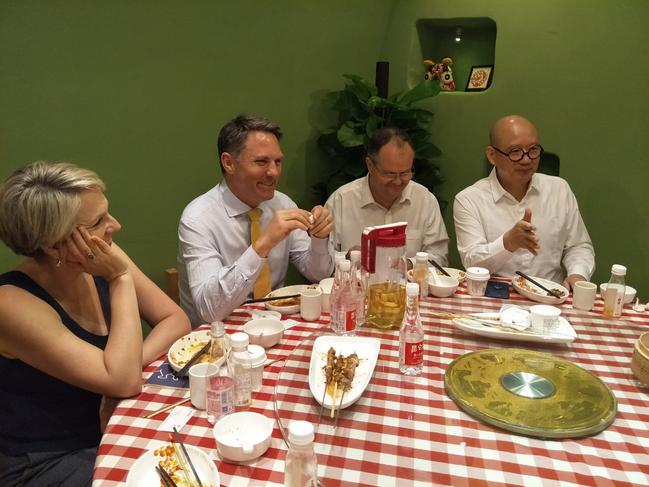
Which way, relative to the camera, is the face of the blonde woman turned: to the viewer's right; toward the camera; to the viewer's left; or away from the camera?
to the viewer's right

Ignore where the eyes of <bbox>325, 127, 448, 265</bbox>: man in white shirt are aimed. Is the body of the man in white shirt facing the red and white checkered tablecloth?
yes

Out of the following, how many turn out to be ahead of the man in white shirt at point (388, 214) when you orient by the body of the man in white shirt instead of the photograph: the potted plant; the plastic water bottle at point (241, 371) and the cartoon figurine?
1

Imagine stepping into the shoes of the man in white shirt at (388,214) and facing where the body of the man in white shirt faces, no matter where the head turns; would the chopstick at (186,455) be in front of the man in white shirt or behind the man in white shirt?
in front

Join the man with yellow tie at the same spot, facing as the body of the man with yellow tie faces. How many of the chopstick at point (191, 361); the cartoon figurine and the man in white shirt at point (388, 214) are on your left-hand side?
2

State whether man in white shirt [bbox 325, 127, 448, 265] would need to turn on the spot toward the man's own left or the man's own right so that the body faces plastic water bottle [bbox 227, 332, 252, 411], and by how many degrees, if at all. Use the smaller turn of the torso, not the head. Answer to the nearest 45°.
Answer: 0° — they already face it

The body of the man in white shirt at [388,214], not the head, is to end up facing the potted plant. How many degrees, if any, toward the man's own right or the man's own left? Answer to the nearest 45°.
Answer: approximately 180°

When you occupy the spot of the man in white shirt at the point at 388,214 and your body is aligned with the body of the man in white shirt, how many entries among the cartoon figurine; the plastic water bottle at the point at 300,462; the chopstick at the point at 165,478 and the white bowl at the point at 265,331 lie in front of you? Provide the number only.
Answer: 3

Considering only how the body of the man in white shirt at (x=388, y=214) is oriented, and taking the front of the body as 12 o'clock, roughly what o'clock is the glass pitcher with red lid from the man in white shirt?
The glass pitcher with red lid is roughly at 12 o'clock from the man in white shirt.

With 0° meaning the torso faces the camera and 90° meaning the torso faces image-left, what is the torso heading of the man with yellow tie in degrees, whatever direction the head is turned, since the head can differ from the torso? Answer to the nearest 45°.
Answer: approximately 315°

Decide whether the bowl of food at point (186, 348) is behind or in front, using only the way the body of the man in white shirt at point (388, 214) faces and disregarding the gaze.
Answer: in front

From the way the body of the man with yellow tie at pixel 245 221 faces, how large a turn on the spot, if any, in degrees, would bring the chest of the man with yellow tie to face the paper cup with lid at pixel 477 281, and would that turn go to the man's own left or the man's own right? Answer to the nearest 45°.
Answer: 0° — they already face it

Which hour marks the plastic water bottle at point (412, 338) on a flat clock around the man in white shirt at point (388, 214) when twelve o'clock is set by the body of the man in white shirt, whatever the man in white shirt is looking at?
The plastic water bottle is roughly at 12 o'clock from the man in white shirt.

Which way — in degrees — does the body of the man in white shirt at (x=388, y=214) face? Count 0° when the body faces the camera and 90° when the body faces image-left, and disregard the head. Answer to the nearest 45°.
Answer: approximately 0°

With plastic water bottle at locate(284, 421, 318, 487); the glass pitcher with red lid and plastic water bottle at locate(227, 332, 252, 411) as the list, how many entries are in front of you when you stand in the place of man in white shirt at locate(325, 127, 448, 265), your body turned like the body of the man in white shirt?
3
